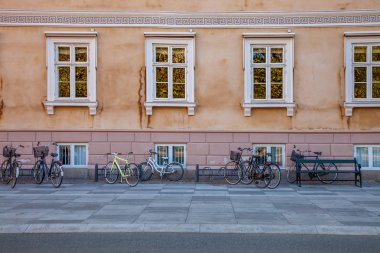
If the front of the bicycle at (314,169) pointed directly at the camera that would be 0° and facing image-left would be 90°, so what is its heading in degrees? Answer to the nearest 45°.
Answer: approximately 90°

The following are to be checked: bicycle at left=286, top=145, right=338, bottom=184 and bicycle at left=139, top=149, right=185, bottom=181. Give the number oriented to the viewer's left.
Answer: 2

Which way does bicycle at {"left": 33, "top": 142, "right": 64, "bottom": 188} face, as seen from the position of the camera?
facing away from the viewer and to the left of the viewer

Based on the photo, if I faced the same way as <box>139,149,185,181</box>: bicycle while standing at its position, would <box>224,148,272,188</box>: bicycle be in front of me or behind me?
behind

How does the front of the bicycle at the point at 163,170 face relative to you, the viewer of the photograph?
facing to the left of the viewer

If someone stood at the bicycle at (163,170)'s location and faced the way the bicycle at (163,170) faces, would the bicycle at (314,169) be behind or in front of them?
behind

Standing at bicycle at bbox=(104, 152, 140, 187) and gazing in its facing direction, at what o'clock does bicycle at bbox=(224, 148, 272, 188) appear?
bicycle at bbox=(224, 148, 272, 188) is roughly at 5 o'clock from bicycle at bbox=(104, 152, 140, 187).

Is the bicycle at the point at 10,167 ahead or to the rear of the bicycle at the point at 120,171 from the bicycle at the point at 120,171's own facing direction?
ahead

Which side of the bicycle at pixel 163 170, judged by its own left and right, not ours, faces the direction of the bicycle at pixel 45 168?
front

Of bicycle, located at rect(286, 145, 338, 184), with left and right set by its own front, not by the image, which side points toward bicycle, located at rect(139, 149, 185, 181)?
front
